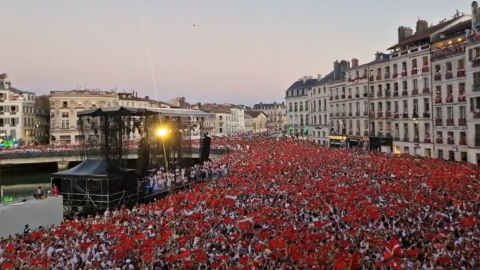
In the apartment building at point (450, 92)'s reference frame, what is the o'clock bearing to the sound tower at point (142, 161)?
The sound tower is roughly at 12 o'clock from the apartment building.

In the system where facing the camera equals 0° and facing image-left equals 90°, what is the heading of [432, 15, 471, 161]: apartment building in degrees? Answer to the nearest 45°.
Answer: approximately 45°

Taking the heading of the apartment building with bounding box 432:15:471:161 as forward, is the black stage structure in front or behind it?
in front

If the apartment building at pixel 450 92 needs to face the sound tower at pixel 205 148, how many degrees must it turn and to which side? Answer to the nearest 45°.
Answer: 0° — it already faces it

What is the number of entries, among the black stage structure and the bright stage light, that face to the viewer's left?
0

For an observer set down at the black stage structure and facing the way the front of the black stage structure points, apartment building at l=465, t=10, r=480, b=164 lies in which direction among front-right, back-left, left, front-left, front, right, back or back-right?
front-left

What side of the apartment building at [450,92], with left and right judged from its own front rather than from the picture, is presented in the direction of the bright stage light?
front

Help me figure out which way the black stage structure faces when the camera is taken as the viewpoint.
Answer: facing the viewer and to the right of the viewer
